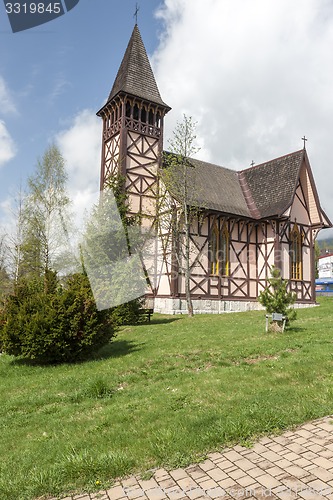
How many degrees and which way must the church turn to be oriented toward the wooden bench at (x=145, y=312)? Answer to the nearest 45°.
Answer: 0° — it already faces it

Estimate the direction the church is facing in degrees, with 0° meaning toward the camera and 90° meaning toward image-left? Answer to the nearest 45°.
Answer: approximately 45°

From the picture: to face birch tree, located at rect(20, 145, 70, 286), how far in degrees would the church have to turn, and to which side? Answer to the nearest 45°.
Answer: approximately 45° to its right

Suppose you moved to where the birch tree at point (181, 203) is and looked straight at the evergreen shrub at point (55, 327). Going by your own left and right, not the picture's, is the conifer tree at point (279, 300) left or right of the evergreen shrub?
left

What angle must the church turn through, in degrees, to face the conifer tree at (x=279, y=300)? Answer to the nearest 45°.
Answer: approximately 45° to its left

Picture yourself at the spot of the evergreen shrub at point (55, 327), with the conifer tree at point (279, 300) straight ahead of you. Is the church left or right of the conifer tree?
left

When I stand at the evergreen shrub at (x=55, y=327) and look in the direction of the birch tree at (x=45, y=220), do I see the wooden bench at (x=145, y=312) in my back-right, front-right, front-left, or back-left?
front-right
